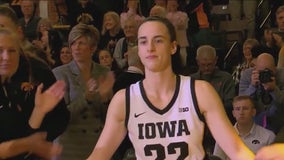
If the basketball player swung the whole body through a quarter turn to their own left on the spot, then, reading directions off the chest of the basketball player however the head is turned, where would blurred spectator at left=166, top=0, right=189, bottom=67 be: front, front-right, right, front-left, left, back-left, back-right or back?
left

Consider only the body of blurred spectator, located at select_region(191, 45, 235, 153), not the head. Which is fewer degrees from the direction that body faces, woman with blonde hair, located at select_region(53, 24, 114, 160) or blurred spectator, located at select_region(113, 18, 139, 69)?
the woman with blonde hair

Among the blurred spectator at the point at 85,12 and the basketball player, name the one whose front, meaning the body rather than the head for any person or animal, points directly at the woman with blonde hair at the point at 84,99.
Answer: the blurred spectator

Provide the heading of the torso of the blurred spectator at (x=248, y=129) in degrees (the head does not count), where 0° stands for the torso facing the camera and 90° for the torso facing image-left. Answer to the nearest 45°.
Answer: approximately 0°

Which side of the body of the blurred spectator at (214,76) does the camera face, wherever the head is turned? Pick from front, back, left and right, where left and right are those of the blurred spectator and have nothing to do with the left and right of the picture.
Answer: front

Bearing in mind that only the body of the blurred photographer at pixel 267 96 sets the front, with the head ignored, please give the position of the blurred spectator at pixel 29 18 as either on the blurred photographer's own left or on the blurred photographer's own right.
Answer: on the blurred photographer's own right

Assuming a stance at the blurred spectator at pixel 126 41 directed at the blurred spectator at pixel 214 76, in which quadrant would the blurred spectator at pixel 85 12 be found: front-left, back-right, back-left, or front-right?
back-left

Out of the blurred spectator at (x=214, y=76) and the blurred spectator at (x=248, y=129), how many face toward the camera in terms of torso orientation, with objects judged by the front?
2
